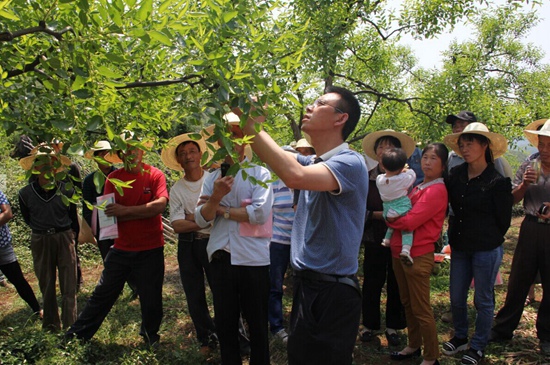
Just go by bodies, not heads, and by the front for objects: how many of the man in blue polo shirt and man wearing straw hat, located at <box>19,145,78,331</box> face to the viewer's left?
1

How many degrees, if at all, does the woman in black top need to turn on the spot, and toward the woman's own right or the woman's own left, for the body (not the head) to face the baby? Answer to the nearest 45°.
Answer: approximately 45° to the woman's own right

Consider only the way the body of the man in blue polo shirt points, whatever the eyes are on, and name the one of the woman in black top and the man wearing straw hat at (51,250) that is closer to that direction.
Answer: the man wearing straw hat

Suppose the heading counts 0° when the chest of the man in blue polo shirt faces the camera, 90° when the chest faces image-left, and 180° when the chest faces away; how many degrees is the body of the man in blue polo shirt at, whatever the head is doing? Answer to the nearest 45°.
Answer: approximately 90°

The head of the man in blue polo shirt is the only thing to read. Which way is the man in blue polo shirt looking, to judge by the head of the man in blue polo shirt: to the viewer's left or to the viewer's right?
to the viewer's left

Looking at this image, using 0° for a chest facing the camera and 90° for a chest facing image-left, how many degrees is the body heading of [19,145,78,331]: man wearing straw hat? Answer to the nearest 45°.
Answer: approximately 0°

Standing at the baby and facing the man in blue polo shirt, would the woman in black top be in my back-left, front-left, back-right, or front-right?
back-left

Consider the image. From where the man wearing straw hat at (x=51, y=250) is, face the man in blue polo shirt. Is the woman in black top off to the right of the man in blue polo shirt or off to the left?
left

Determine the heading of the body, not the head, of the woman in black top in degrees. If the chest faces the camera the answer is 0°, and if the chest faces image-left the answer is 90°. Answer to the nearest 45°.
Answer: approximately 45°

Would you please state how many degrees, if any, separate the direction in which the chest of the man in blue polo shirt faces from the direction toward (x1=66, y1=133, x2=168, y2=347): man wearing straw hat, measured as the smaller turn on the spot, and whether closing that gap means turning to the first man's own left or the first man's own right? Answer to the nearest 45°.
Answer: approximately 45° to the first man's own right
